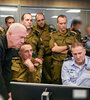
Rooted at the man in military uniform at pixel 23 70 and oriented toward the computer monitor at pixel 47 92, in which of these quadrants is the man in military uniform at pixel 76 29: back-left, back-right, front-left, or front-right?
back-left

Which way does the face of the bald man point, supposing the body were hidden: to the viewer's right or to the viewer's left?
to the viewer's right

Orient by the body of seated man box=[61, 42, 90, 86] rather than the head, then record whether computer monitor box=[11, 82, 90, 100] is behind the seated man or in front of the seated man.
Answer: in front

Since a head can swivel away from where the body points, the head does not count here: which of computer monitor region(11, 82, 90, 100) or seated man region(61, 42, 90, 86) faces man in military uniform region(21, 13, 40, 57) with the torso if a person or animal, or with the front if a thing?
the computer monitor

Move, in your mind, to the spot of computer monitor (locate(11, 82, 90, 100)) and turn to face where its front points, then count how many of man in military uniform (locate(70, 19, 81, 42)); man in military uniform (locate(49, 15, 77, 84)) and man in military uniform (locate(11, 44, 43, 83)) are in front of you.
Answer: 3

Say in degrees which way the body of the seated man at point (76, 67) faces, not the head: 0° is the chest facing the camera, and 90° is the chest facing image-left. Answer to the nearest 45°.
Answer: approximately 0°

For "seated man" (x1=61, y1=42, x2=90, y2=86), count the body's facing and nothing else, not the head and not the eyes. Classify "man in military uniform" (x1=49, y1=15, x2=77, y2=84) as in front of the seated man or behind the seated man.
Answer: behind

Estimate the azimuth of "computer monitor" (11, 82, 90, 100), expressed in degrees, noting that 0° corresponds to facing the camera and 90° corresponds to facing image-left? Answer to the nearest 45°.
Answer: approximately 180°

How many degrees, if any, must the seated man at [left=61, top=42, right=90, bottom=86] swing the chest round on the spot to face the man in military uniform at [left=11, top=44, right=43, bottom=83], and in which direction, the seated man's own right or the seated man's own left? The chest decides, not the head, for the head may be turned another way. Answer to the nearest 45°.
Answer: approximately 90° to the seated man's own right

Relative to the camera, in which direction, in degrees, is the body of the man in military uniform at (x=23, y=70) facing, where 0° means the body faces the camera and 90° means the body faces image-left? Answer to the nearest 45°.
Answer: approximately 0°

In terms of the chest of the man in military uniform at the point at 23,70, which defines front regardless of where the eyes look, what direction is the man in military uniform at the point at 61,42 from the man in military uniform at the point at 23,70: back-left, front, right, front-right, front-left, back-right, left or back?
back-left

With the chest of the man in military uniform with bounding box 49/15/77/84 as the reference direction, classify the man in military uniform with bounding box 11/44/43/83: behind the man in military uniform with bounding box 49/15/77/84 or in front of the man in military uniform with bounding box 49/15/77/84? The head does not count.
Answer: in front
